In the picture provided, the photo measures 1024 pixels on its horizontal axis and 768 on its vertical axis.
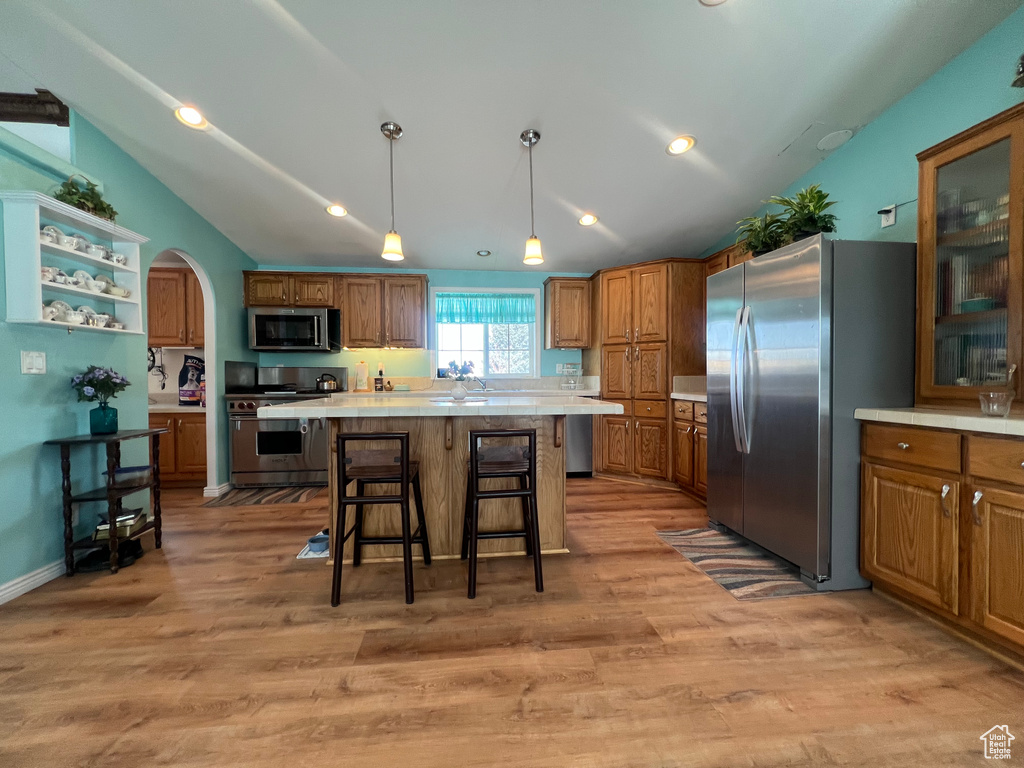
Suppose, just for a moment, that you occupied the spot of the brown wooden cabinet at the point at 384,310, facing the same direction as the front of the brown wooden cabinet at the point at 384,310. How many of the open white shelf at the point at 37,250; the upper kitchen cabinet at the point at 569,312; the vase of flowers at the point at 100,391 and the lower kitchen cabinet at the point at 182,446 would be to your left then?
1

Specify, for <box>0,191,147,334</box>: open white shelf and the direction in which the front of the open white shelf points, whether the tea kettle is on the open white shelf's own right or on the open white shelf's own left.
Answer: on the open white shelf's own left

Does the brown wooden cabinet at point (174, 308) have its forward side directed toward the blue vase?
yes

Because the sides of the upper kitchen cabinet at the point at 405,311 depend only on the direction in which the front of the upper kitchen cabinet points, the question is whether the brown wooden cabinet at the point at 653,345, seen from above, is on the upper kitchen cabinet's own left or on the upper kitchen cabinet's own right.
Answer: on the upper kitchen cabinet's own left

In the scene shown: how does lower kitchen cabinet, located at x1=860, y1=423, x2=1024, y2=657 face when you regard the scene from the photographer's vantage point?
facing the viewer and to the left of the viewer

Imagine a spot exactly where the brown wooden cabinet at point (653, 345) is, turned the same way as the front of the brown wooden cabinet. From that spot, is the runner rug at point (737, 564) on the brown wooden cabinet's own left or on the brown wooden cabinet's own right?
on the brown wooden cabinet's own left

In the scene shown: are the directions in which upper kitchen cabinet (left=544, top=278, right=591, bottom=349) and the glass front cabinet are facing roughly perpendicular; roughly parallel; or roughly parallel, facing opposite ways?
roughly perpendicular

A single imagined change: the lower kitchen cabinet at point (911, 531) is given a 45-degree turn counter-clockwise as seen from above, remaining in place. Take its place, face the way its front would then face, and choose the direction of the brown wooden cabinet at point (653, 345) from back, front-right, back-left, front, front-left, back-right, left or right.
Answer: back-right

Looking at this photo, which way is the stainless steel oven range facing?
toward the camera

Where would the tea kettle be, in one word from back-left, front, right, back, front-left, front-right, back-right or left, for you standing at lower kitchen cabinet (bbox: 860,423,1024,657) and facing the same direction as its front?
front-right

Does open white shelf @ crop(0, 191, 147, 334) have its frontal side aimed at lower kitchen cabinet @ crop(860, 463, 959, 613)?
yes

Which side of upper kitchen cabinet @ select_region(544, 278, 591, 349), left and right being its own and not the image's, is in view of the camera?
front

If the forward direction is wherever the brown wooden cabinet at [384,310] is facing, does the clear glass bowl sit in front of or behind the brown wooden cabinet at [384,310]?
in front

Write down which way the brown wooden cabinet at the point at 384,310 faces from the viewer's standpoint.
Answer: facing the viewer
